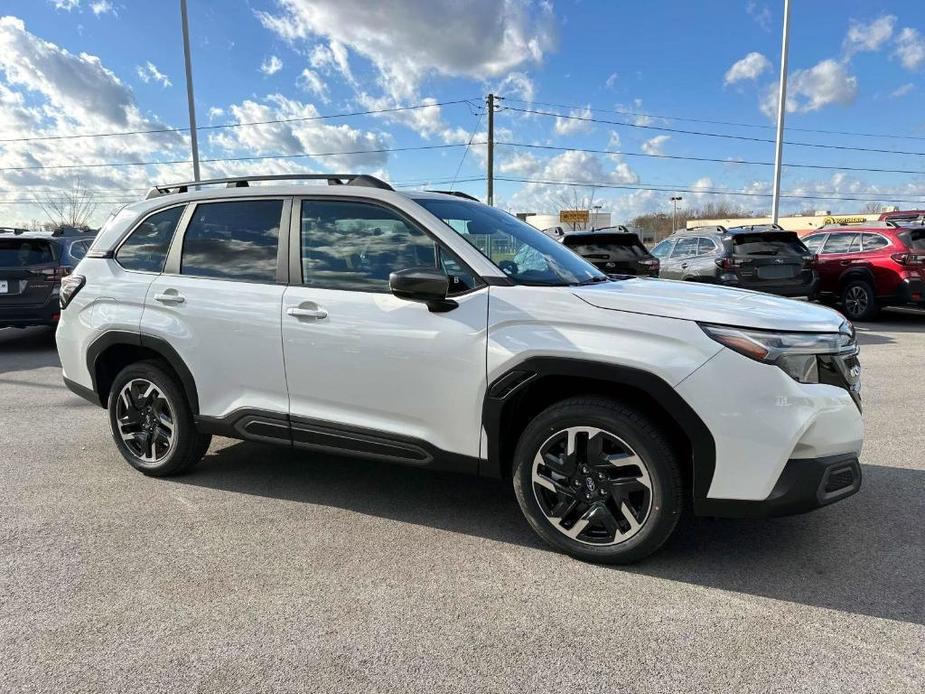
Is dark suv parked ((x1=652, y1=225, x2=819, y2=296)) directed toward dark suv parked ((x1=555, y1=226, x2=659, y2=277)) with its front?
no

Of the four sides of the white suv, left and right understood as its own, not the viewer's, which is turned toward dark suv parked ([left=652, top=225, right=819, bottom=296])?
left

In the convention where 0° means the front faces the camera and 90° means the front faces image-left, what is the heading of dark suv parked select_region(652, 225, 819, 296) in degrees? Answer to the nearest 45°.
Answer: approximately 135°

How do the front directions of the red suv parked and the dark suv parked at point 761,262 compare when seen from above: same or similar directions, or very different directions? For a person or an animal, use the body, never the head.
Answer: same or similar directions

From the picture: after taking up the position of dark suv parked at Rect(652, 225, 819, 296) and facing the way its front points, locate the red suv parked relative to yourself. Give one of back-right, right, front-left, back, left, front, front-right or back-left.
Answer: right

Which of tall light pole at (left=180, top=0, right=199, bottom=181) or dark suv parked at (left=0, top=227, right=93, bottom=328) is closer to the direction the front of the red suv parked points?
the tall light pole

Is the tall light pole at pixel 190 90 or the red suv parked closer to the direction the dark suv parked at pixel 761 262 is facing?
the tall light pole

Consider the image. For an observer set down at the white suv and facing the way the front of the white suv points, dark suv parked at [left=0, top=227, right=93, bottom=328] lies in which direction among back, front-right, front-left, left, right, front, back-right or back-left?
back

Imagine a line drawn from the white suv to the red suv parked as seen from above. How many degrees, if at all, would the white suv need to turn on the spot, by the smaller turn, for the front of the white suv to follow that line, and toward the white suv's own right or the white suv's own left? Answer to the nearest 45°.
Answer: approximately 90° to the white suv's own left

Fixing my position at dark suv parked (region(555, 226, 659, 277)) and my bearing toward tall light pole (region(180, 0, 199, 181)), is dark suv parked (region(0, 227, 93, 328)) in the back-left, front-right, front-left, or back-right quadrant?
front-left

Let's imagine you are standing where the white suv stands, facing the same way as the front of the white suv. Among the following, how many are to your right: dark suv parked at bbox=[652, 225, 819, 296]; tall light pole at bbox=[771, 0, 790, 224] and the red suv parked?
0

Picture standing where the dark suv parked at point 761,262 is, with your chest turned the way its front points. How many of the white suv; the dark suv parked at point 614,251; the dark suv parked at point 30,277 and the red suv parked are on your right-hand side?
1

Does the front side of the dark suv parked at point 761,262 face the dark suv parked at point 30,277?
no

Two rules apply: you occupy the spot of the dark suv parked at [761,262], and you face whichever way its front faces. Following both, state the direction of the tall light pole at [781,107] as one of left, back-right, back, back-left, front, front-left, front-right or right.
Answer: front-right

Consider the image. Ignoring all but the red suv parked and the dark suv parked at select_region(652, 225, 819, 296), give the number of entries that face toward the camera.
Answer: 0

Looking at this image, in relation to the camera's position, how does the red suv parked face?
facing away from the viewer and to the left of the viewer
